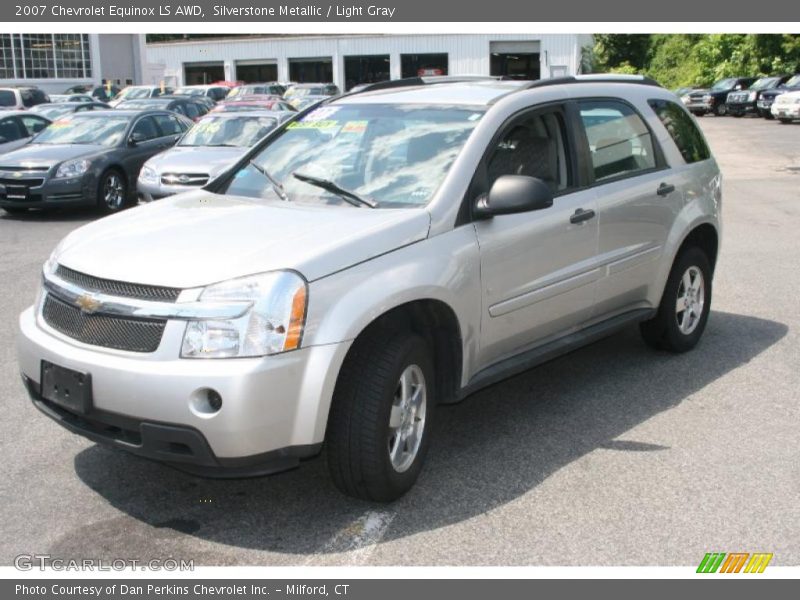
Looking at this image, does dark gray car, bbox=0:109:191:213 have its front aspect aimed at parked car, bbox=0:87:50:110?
no

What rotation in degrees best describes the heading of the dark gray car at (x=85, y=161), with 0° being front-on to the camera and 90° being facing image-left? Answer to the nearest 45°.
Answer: approximately 45°

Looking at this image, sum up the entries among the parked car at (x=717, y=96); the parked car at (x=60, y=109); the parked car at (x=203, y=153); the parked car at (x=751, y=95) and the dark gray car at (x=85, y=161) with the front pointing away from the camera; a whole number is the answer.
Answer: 0

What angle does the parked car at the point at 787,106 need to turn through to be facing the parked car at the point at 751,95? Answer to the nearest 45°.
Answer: approximately 135° to its right

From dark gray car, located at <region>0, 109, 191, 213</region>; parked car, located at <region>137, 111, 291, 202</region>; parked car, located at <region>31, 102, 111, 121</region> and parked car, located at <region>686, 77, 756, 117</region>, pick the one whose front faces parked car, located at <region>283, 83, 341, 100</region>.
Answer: parked car, located at <region>686, 77, 756, 117</region>

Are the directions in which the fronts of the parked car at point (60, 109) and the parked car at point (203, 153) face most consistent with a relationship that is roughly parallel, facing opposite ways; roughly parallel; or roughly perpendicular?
roughly parallel

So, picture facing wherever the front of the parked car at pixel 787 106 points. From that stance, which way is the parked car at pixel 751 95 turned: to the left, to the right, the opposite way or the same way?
the same way

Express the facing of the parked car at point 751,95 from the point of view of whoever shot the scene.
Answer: facing the viewer and to the left of the viewer

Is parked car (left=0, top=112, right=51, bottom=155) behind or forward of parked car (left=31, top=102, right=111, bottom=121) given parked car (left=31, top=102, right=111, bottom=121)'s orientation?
forward

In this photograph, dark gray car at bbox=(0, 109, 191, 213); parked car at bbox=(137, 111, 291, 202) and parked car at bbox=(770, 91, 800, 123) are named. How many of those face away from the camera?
0

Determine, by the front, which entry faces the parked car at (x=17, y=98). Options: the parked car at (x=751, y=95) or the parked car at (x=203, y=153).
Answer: the parked car at (x=751, y=95)

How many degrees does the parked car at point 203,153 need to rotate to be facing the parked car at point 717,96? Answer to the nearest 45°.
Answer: approximately 180°

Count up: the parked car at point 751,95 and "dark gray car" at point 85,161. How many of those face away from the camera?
0

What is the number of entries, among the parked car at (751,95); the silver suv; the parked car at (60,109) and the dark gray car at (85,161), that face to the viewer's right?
0

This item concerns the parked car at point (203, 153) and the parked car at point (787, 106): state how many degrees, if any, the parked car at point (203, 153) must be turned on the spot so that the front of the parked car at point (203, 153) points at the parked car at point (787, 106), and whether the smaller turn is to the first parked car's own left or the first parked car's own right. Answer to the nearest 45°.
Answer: approximately 180°

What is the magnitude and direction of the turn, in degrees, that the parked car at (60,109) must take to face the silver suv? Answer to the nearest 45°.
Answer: approximately 45° to its left

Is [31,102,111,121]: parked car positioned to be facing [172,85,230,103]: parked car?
no

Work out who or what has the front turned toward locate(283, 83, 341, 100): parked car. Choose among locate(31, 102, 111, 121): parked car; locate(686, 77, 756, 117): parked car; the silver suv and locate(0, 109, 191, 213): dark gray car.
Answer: locate(686, 77, 756, 117): parked car

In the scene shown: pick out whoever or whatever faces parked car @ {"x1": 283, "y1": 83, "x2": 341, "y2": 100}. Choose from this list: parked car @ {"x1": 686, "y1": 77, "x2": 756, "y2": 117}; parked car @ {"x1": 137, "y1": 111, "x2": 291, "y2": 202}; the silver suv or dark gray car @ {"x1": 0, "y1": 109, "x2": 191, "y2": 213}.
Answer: parked car @ {"x1": 686, "y1": 77, "x2": 756, "y2": 117}

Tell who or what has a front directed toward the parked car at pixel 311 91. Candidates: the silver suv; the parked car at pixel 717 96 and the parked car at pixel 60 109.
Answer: the parked car at pixel 717 96
